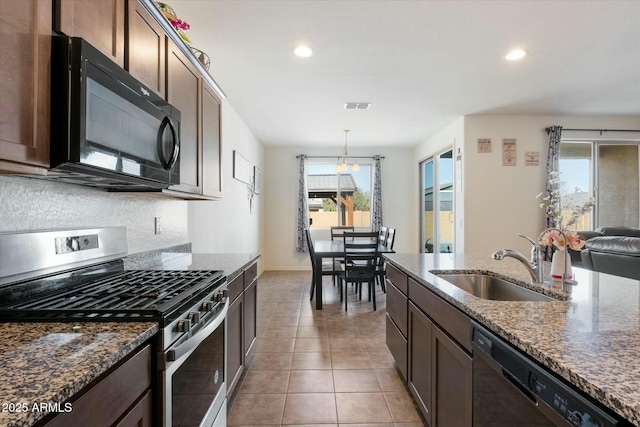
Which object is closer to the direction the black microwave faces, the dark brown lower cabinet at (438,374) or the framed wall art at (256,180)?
the dark brown lower cabinet

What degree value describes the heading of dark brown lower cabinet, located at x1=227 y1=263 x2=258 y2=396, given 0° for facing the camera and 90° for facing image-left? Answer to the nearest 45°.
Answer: approximately 270°

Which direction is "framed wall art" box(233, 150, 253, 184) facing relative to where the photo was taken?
to the viewer's right

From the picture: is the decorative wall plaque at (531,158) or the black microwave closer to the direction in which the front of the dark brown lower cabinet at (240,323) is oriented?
the decorative wall plaque

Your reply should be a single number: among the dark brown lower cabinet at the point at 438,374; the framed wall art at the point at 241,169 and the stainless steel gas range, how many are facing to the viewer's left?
1

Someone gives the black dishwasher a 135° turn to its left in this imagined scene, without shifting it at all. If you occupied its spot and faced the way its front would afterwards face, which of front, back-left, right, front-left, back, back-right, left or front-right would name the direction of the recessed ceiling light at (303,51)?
back-left

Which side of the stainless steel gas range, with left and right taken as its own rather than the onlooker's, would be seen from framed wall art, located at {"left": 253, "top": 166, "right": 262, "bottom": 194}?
left

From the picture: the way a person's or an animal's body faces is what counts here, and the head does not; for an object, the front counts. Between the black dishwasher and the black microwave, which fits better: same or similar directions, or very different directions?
very different directions

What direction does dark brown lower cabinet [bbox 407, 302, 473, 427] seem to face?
to the viewer's left

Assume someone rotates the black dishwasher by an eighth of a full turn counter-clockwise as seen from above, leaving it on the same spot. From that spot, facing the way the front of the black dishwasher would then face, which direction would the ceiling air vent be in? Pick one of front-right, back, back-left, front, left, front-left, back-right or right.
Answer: back-right

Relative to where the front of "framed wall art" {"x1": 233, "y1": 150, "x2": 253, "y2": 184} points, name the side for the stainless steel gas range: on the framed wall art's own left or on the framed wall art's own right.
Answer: on the framed wall art's own right

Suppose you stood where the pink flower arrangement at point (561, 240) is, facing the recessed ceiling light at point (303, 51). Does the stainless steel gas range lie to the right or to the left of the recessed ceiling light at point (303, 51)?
left

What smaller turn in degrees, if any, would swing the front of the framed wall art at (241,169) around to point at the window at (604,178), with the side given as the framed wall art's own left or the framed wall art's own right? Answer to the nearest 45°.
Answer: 0° — it already faces it

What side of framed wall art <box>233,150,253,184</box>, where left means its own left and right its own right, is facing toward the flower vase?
right

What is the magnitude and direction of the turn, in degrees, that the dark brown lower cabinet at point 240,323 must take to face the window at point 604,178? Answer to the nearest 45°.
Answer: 0° — it already faces it

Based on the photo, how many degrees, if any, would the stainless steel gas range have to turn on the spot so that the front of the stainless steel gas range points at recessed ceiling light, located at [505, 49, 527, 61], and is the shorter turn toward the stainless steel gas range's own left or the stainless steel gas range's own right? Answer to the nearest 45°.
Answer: approximately 45° to the stainless steel gas range's own left

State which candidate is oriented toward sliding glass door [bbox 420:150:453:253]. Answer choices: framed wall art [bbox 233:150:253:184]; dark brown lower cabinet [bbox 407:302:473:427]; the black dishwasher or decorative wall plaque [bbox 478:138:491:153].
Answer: the framed wall art
